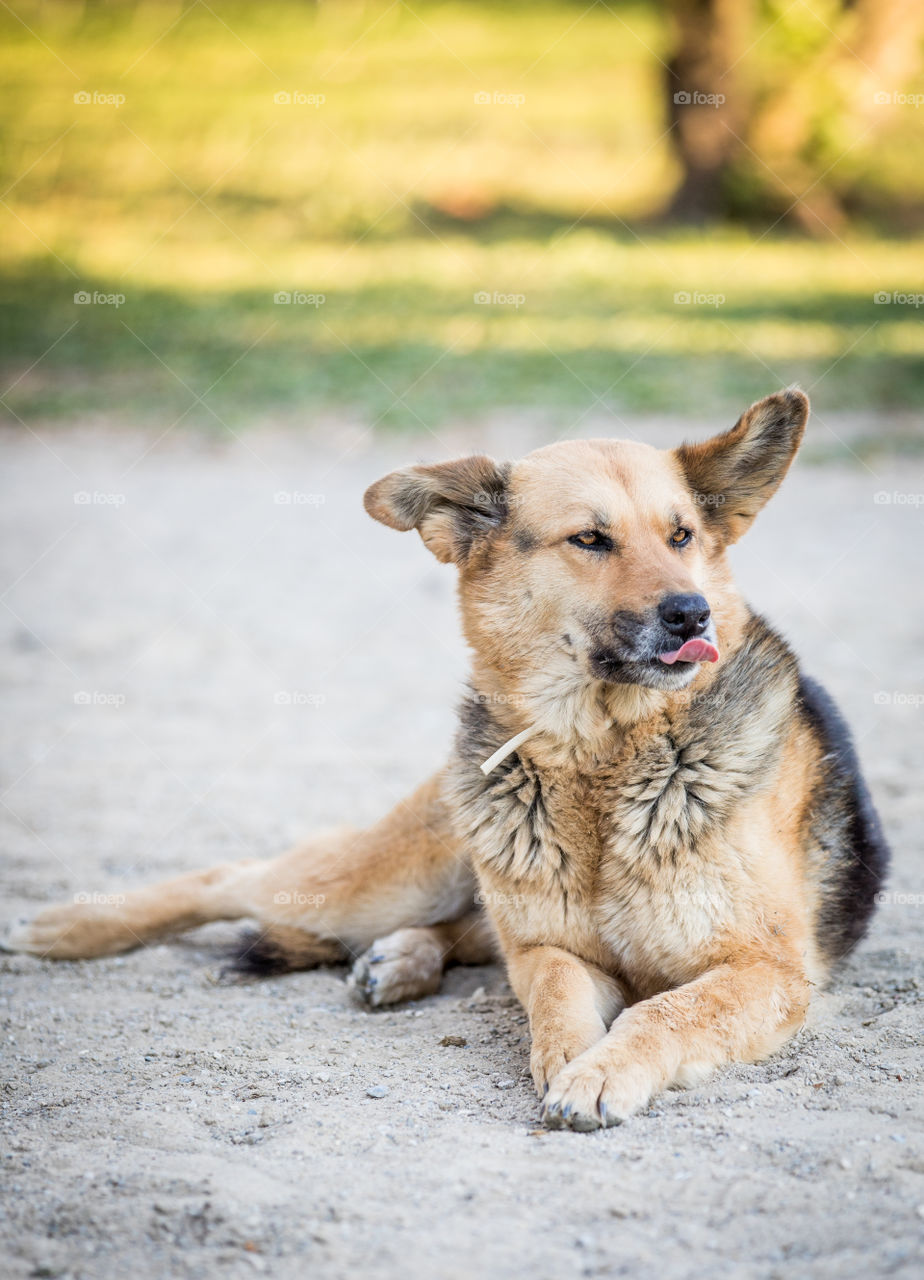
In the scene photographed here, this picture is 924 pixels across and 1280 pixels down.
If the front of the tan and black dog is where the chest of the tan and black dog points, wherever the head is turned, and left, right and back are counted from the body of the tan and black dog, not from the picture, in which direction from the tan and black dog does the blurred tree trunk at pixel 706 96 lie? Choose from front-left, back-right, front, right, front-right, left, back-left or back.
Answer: back

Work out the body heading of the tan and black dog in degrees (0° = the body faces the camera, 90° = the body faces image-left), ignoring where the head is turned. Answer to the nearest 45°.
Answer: approximately 0°
